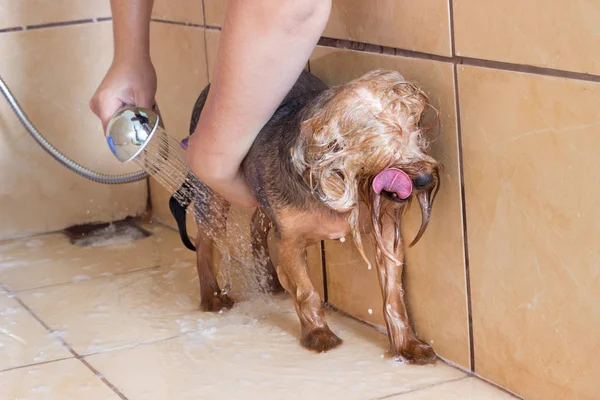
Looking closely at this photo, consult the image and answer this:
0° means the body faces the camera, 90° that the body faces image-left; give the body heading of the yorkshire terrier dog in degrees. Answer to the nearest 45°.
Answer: approximately 315°
